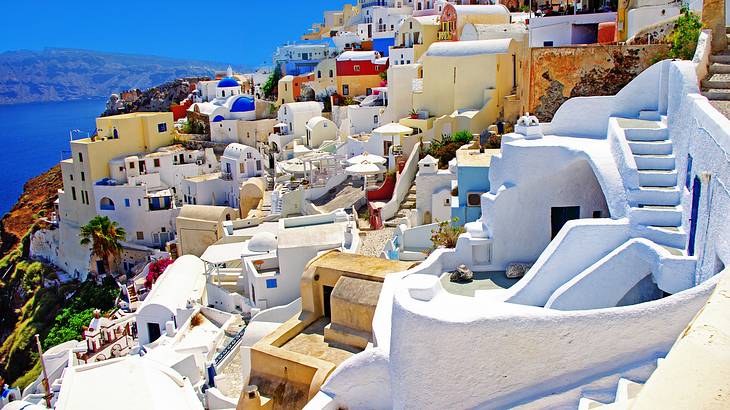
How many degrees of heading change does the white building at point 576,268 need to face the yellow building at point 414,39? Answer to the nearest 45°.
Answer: approximately 135° to its right

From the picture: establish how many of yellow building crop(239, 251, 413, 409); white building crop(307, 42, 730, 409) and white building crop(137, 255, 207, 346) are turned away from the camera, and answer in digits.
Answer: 0

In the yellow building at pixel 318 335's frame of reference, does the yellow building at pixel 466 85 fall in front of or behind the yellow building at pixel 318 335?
behind

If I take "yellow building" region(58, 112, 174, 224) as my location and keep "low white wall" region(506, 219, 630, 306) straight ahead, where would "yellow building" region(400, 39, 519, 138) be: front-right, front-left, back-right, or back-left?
front-left

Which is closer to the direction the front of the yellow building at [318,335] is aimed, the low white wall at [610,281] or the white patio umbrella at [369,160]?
the low white wall

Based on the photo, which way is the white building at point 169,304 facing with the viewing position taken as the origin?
facing the viewer and to the left of the viewer

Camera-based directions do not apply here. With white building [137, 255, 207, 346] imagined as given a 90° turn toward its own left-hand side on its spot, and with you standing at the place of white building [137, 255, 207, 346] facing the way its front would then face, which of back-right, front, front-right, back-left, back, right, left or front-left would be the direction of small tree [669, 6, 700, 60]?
front

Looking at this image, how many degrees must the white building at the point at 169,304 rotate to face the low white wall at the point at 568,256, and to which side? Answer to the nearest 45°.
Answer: approximately 45° to its left

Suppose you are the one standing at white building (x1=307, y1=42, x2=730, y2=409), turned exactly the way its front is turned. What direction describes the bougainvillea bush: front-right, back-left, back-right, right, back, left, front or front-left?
right

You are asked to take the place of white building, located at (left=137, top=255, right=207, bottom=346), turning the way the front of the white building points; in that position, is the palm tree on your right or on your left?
on your right

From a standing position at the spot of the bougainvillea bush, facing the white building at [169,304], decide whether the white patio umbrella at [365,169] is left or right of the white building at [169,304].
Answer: left
